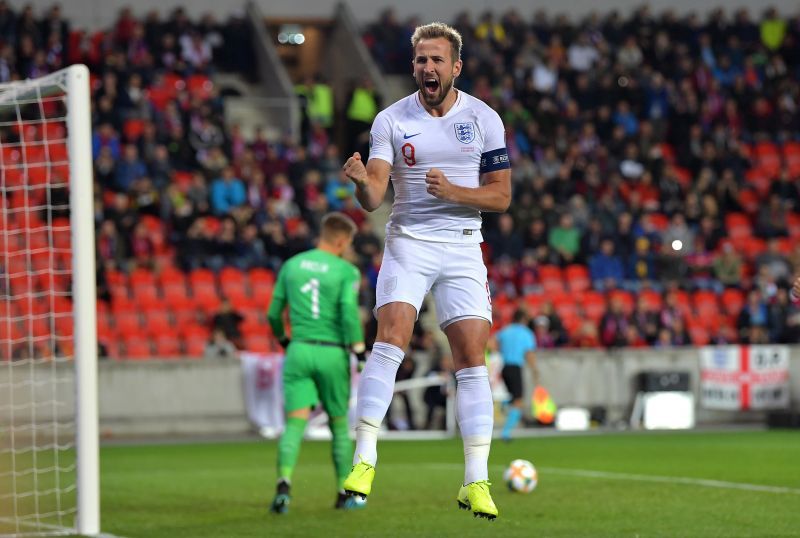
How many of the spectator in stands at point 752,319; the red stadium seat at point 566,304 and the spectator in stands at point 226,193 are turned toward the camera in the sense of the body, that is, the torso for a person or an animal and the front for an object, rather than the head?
3

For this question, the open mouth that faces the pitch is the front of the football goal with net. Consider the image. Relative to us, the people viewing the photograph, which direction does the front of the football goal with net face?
facing to the right of the viewer

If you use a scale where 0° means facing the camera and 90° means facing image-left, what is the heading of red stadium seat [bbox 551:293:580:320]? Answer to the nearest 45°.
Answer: approximately 0°

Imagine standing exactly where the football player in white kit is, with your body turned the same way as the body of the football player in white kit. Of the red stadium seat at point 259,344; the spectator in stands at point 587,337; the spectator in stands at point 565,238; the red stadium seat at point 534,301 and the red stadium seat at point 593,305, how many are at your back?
5

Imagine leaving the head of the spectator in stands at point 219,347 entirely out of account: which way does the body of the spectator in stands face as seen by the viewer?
toward the camera

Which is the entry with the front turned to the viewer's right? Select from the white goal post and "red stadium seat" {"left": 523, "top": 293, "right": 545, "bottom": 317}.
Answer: the white goal post

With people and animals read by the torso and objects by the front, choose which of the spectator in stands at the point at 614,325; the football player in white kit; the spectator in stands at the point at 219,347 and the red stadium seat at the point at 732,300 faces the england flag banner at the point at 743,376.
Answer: the red stadium seat

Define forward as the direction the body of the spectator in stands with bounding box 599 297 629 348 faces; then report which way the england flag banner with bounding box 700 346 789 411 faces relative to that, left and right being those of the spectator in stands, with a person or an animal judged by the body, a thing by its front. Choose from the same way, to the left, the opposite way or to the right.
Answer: the same way

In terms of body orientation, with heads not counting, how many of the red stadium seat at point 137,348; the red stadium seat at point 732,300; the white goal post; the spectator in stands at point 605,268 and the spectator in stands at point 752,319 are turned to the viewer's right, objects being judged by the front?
1

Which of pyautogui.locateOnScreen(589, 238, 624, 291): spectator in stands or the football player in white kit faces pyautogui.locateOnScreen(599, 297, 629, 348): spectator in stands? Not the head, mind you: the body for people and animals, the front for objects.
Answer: pyautogui.locateOnScreen(589, 238, 624, 291): spectator in stands

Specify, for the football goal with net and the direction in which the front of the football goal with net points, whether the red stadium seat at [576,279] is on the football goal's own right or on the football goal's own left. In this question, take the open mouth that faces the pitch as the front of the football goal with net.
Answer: on the football goal's own left

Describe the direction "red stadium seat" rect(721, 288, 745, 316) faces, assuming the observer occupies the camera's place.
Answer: facing the viewer

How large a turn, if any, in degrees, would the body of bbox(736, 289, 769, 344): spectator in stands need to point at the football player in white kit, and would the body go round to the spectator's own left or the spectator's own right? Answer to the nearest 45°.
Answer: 0° — they already face them

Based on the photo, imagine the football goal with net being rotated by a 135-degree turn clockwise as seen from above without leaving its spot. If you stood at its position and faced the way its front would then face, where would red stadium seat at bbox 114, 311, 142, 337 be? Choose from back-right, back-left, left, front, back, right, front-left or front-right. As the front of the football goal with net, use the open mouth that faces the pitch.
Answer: back-right

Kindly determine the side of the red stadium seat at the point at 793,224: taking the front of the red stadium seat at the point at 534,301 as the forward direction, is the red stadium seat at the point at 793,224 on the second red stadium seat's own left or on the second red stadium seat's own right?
on the second red stadium seat's own left

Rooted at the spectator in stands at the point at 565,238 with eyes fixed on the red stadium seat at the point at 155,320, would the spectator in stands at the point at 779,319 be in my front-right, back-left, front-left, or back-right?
back-left

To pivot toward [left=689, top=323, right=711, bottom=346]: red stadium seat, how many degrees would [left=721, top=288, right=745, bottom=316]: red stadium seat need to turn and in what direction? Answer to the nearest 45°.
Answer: approximately 45° to its right

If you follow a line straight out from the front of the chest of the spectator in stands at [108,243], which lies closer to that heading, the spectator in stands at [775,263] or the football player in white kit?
the football player in white kit

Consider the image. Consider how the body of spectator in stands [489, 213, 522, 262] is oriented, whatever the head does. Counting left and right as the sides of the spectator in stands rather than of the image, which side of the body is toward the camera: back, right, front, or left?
front
